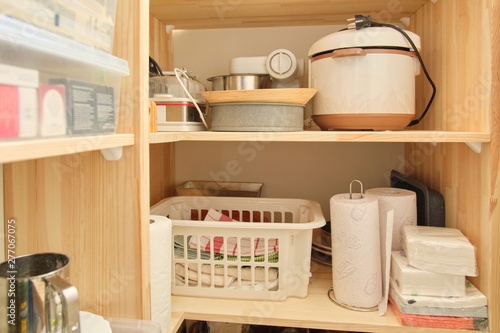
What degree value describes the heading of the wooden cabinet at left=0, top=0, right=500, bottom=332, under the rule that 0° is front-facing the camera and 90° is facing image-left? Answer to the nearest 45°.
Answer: approximately 0°

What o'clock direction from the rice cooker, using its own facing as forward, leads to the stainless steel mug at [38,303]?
The stainless steel mug is roughly at 1 o'clock from the rice cooker.

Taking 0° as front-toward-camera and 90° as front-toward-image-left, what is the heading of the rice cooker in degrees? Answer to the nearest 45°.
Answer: approximately 0°

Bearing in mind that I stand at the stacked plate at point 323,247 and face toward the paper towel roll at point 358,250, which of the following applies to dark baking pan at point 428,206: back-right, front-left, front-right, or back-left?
front-left
